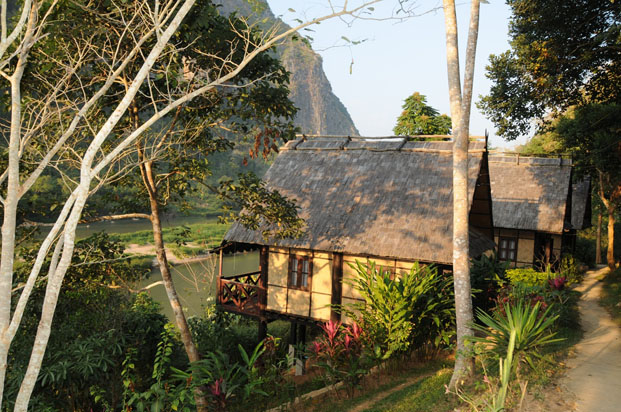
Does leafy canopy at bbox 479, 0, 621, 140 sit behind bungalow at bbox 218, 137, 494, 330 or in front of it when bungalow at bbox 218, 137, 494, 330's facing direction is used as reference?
behind

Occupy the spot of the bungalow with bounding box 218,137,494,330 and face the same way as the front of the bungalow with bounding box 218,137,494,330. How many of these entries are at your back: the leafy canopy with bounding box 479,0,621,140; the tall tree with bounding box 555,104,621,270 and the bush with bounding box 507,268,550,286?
3

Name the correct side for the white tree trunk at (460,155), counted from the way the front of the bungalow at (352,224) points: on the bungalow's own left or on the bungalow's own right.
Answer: on the bungalow's own left

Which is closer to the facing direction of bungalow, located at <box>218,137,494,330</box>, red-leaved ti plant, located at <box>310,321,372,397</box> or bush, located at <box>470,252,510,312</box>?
the red-leaved ti plant
